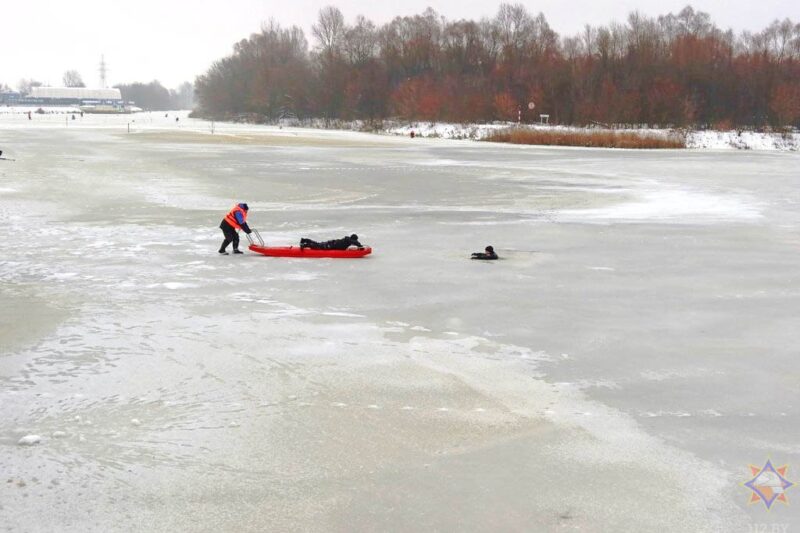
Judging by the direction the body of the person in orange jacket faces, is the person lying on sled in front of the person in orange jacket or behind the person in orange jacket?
in front

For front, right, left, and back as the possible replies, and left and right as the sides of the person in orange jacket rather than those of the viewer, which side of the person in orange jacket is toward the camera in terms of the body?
right

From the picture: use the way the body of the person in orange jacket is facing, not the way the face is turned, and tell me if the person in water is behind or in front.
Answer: in front
